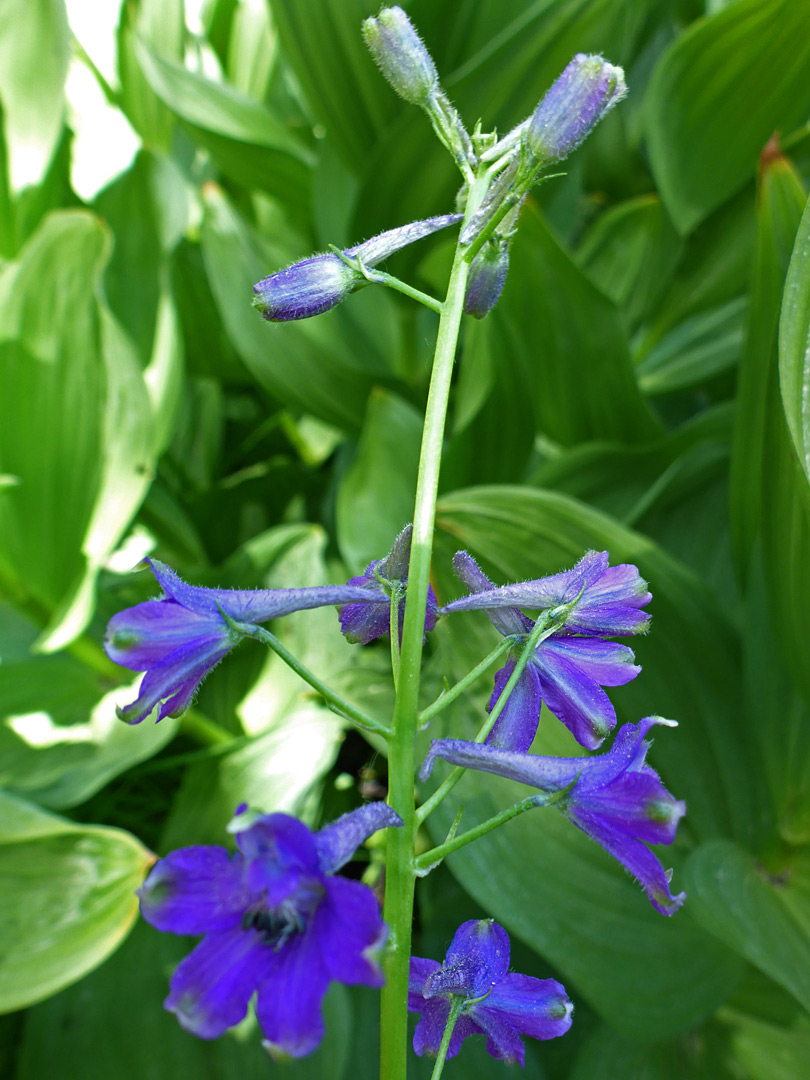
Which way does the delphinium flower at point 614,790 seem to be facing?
to the viewer's right

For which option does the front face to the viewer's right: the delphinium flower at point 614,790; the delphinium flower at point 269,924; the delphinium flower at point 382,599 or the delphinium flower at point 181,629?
the delphinium flower at point 614,790

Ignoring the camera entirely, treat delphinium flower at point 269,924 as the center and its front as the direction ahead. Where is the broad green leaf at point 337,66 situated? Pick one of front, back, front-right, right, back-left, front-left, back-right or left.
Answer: back

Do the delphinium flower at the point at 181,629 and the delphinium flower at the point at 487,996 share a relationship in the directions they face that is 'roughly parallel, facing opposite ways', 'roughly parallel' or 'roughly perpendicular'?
roughly perpendicular

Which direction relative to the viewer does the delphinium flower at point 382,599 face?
away from the camera

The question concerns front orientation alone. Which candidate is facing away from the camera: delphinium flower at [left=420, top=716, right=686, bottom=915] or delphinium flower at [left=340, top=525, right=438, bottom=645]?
delphinium flower at [left=340, top=525, right=438, bottom=645]

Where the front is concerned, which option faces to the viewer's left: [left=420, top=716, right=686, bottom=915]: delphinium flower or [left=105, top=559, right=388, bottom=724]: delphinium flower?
[left=105, top=559, right=388, bottom=724]: delphinium flower

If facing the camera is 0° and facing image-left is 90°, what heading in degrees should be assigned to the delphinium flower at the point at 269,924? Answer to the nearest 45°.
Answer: approximately 45°

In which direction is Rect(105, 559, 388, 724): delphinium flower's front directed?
to the viewer's left
